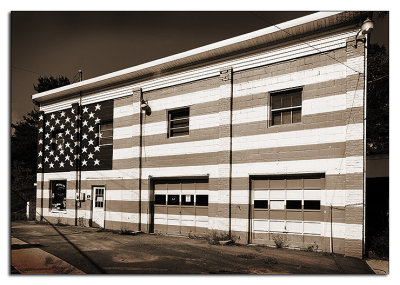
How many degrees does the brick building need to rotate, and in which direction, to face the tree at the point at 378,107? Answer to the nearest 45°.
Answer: approximately 135° to its left

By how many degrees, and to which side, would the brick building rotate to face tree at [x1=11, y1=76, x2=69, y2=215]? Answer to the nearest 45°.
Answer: approximately 90° to its right

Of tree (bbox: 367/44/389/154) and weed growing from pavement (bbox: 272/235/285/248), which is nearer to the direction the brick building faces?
the weed growing from pavement
